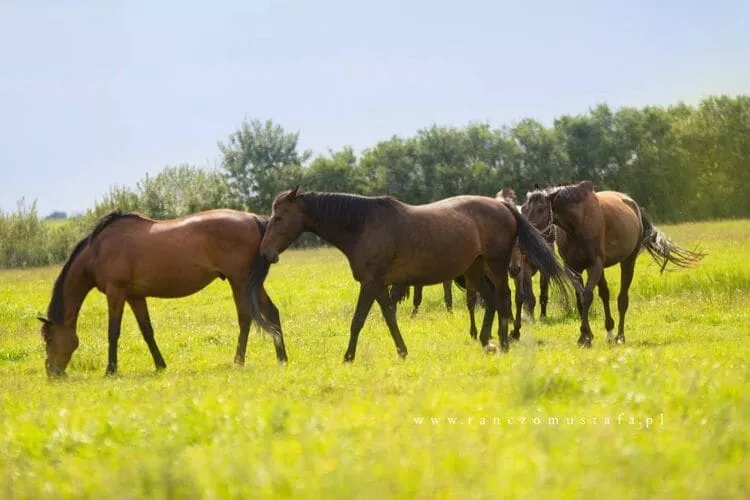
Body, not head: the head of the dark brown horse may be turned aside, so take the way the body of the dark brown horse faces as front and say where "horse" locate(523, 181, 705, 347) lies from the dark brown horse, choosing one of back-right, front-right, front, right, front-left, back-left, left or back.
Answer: back-right

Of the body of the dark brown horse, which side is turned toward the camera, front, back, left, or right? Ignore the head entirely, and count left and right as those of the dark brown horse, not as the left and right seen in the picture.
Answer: left

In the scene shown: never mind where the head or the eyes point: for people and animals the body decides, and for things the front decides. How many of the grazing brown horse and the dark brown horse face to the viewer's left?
2

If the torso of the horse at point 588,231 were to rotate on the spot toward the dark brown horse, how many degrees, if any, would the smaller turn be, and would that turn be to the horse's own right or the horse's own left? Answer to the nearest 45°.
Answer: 0° — it already faces it

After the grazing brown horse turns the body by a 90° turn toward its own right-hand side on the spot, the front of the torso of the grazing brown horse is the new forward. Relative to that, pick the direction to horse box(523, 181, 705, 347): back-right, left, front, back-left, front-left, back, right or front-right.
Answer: right

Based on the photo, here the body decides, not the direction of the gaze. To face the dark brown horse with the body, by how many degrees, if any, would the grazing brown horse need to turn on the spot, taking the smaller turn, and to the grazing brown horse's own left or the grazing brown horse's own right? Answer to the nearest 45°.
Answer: approximately 135° to the grazing brown horse's own left

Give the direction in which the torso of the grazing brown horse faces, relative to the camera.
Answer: to the viewer's left

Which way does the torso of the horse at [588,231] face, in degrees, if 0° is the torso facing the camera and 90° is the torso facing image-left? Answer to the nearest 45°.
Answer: approximately 45°
